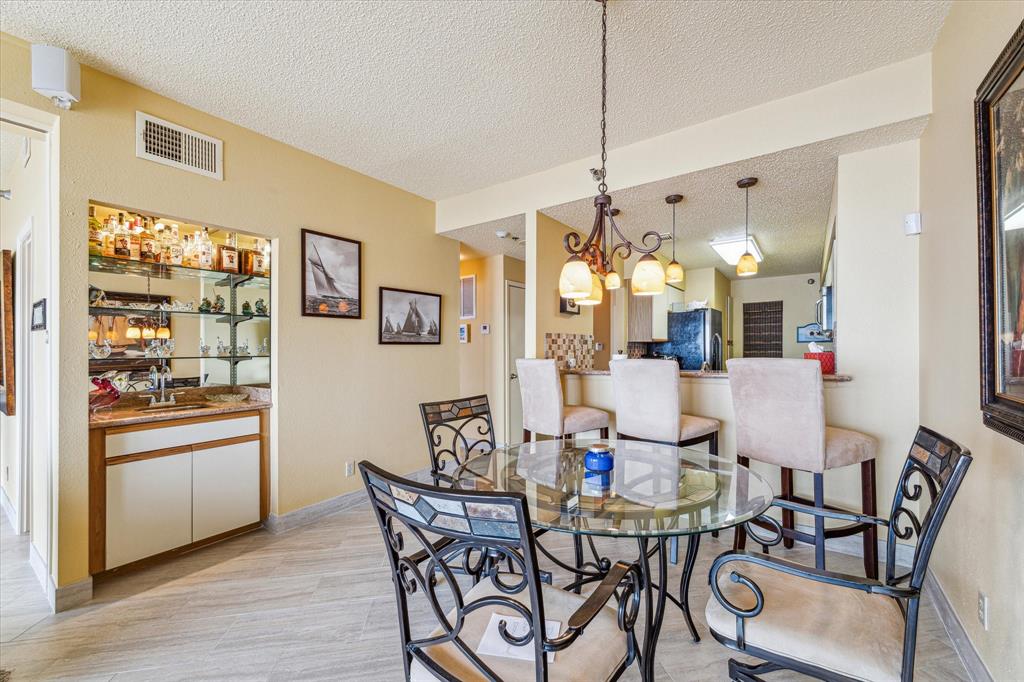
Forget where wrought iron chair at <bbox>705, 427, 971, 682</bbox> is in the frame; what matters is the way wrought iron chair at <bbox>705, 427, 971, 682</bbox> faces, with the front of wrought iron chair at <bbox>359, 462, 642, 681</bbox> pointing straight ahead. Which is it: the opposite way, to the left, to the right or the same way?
to the left

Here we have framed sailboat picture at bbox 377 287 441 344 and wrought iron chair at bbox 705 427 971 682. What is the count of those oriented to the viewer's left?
1

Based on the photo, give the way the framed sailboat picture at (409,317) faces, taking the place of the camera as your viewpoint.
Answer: facing the viewer and to the right of the viewer

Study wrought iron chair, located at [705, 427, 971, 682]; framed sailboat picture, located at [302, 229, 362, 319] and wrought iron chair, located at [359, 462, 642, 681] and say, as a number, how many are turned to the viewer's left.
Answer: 1

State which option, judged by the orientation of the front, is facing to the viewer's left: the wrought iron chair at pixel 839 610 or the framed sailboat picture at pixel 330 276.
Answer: the wrought iron chair

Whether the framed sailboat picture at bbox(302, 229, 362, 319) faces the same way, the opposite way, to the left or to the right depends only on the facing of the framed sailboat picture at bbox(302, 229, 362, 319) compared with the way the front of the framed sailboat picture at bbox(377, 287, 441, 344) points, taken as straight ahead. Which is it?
the same way

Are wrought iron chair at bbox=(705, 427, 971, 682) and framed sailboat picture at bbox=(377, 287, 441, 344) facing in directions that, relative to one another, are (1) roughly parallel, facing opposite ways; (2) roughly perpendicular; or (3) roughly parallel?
roughly parallel, facing opposite ways

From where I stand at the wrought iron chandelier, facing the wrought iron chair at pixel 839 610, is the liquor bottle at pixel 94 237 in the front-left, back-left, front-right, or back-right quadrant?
back-right

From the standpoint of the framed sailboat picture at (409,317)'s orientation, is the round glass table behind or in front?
in front

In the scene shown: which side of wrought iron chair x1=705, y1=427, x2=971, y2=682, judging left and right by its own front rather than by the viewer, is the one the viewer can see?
left

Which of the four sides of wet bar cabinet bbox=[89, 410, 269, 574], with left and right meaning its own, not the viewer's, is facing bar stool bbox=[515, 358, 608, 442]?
front

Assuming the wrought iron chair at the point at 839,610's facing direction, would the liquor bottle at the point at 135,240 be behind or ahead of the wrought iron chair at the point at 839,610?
ahead

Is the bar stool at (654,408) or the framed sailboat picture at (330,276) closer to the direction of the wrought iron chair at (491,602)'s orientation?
the bar stool
